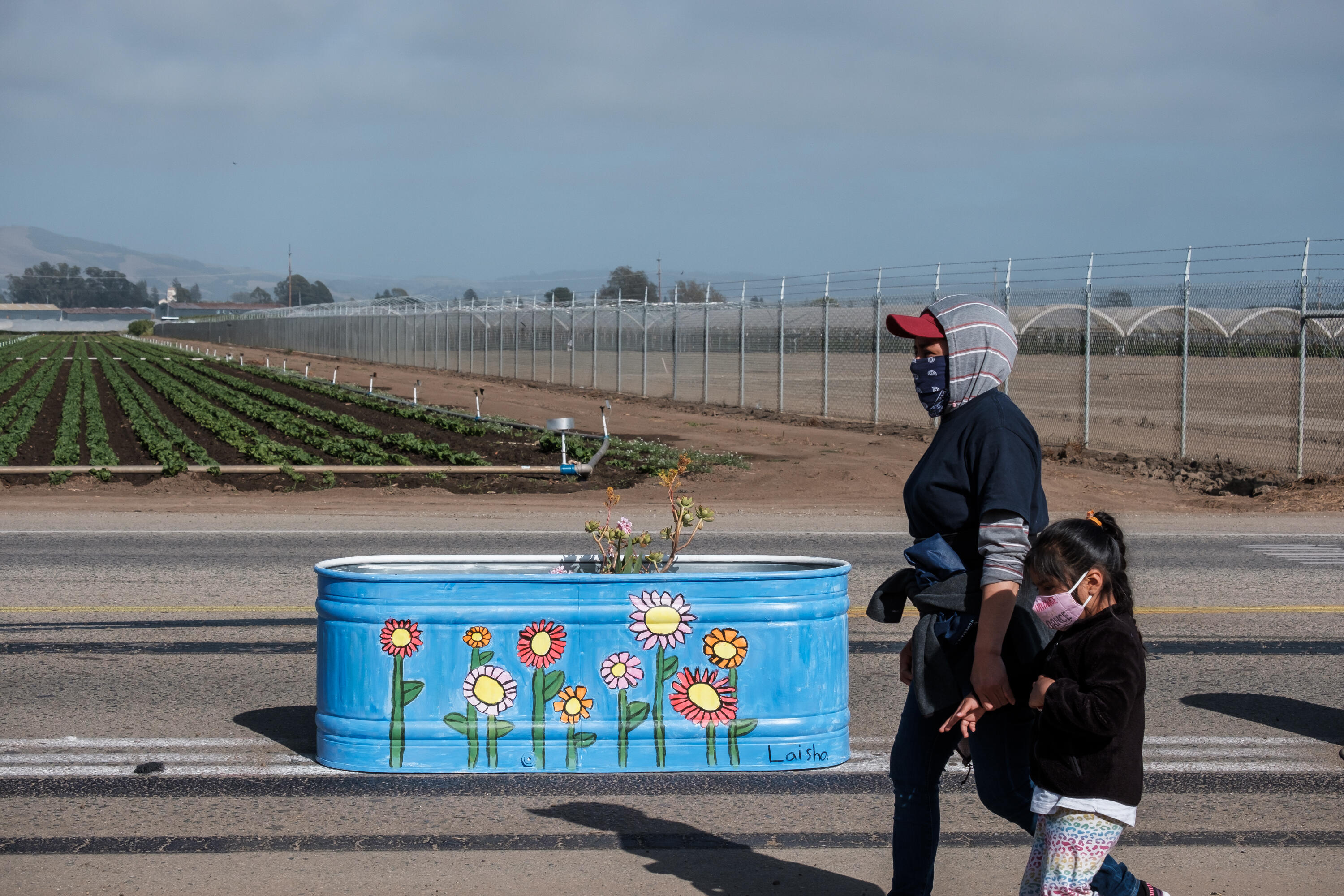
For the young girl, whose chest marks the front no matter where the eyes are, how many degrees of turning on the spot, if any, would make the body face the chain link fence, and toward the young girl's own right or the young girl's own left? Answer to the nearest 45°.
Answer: approximately 90° to the young girl's own right

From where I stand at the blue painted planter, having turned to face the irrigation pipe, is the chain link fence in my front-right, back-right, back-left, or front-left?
front-right

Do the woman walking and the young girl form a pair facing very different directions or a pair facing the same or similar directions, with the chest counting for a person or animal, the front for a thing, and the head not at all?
same or similar directions

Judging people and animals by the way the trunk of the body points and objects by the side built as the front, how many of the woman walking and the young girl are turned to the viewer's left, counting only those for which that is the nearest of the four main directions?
2

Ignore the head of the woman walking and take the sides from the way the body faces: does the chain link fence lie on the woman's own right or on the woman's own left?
on the woman's own right

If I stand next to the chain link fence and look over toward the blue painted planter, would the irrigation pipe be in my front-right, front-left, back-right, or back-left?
front-right

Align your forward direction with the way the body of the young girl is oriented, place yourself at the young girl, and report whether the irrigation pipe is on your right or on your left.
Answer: on your right

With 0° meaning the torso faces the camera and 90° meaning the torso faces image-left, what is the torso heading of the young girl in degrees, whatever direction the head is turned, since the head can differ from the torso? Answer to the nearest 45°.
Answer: approximately 90°

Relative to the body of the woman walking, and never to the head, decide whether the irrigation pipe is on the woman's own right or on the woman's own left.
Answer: on the woman's own right

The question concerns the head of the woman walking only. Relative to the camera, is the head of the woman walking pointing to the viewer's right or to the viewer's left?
to the viewer's left

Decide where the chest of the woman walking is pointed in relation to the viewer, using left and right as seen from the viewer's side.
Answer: facing to the left of the viewer
